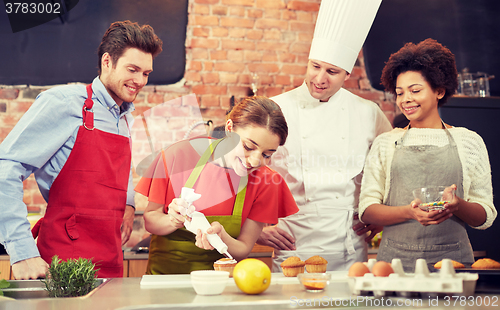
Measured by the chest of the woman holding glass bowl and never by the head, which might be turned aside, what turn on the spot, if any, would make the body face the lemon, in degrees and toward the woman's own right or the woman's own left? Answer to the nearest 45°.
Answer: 0° — they already face it

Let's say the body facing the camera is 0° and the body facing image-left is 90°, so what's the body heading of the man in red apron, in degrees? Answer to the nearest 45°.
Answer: approximately 315°

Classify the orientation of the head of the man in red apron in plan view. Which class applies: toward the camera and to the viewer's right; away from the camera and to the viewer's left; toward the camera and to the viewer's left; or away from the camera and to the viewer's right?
toward the camera and to the viewer's right

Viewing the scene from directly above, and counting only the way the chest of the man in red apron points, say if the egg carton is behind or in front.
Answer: in front

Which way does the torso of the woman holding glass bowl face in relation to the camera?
toward the camera

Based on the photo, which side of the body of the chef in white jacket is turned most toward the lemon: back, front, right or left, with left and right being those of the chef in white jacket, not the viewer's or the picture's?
front

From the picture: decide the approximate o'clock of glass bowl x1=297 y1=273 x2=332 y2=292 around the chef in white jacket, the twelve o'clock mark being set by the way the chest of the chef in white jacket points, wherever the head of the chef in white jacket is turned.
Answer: The glass bowl is roughly at 12 o'clock from the chef in white jacket.

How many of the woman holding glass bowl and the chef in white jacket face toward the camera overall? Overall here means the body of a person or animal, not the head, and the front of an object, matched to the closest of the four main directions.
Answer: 2
